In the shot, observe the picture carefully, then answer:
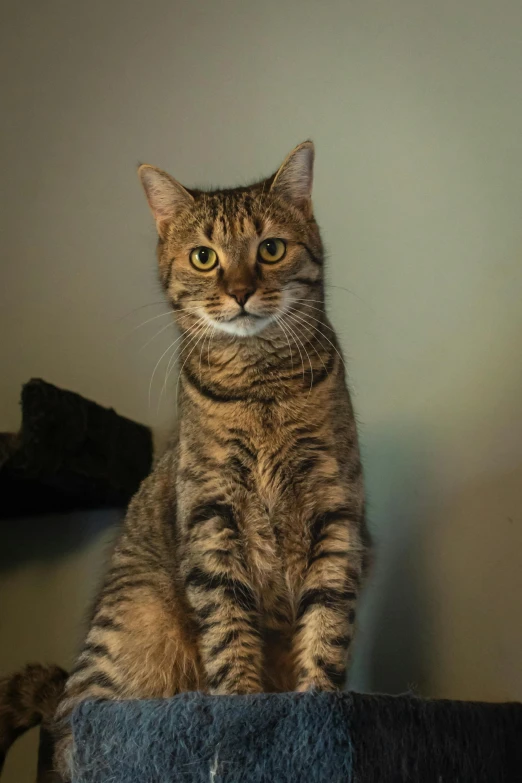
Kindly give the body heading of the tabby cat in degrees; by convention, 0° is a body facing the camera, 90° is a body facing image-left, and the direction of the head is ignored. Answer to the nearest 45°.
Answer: approximately 315°
